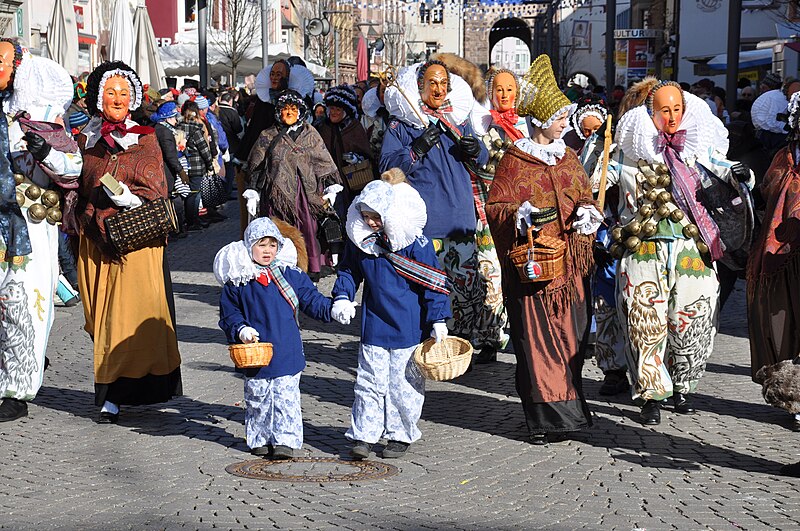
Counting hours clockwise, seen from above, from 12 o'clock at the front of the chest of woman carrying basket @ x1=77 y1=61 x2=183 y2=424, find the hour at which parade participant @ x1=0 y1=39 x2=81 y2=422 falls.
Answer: The parade participant is roughly at 4 o'clock from the woman carrying basket.

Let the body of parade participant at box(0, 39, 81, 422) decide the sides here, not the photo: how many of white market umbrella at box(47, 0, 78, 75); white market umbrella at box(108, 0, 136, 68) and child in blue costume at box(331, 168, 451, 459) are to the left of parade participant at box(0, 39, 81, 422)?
1

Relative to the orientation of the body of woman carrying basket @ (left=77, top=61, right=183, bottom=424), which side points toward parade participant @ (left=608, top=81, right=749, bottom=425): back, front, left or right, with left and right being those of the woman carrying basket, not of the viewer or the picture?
left

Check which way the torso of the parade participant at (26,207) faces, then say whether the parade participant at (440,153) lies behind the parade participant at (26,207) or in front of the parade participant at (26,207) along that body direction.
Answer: behind

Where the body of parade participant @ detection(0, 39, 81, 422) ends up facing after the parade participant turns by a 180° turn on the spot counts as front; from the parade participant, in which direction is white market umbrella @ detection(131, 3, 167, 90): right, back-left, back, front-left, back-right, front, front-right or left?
front-left

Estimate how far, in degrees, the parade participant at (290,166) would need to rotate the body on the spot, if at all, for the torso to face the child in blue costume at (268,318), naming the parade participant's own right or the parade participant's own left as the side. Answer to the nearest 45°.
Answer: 0° — they already face them

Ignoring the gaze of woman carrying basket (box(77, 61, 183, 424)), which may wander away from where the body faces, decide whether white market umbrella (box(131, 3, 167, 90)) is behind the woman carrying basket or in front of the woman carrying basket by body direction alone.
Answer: behind

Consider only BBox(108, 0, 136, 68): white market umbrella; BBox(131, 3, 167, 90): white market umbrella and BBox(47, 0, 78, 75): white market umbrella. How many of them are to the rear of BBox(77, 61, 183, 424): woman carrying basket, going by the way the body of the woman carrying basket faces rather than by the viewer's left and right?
3

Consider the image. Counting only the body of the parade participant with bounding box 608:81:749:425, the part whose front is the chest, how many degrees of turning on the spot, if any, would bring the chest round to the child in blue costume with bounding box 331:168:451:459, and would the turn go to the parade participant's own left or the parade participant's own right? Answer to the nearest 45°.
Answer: approximately 45° to the parade participant's own right

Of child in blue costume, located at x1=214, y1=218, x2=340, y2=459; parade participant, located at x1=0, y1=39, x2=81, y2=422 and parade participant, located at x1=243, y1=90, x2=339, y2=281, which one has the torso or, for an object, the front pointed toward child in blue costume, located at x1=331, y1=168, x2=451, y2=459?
parade participant, located at x1=243, y1=90, x2=339, y2=281
